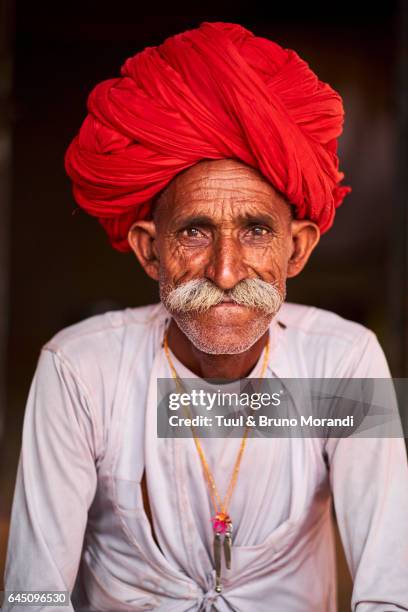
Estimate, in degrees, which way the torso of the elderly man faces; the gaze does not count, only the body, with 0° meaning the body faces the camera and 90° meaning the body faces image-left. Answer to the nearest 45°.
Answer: approximately 0°
